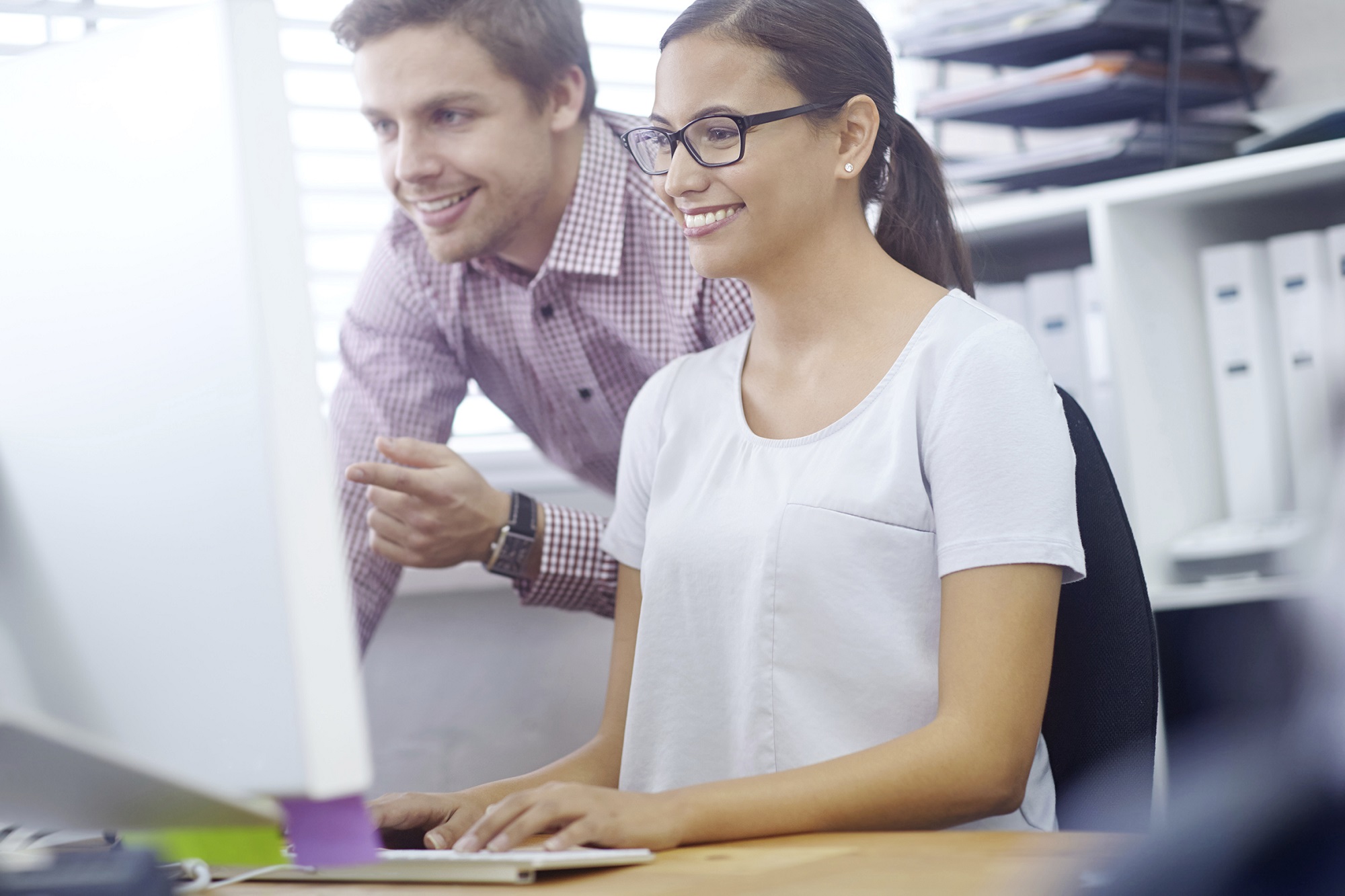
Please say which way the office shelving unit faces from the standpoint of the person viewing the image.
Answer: facing the viewer and to the left of the viewer

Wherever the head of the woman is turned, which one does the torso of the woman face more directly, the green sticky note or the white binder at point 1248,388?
the green sticky note

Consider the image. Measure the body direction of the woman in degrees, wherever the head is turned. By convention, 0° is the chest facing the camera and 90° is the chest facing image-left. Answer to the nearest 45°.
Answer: approximately 45°

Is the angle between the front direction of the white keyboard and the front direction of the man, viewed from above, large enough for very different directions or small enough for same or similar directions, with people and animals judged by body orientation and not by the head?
very different directions

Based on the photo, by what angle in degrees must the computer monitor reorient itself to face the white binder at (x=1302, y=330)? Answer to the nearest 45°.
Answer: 0° — it already faces it

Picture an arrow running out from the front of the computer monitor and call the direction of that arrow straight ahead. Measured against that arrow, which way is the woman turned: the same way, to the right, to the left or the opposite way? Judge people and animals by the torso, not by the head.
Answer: the opposite way

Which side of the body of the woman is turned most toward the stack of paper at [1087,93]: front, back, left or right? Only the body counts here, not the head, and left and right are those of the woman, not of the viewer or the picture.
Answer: back

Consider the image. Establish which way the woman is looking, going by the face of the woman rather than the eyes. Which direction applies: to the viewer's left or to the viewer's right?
to the viewer's left

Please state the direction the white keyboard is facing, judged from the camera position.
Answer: facing away from the viewer and to the right of the viewer

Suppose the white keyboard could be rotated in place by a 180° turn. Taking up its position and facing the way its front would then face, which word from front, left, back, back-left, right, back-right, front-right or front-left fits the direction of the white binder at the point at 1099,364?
back

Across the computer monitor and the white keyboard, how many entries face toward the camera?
0

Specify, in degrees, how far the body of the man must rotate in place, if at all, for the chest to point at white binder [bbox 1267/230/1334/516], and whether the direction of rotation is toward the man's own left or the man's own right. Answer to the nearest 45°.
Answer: approximately 135° to the man's own left

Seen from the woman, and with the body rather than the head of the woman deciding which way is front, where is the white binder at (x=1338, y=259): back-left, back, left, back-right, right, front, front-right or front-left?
back

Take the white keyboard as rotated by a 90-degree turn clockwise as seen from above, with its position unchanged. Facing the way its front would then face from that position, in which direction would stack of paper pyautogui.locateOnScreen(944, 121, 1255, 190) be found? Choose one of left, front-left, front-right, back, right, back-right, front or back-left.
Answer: left

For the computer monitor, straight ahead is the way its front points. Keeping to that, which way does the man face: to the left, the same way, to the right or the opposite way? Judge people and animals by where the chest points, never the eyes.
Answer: the opposite way

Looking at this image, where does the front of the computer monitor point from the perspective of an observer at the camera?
facing away from the viewer and to the right of the viewer
